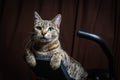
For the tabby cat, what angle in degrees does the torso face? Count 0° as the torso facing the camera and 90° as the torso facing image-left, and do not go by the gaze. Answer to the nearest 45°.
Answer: approximately 45°
